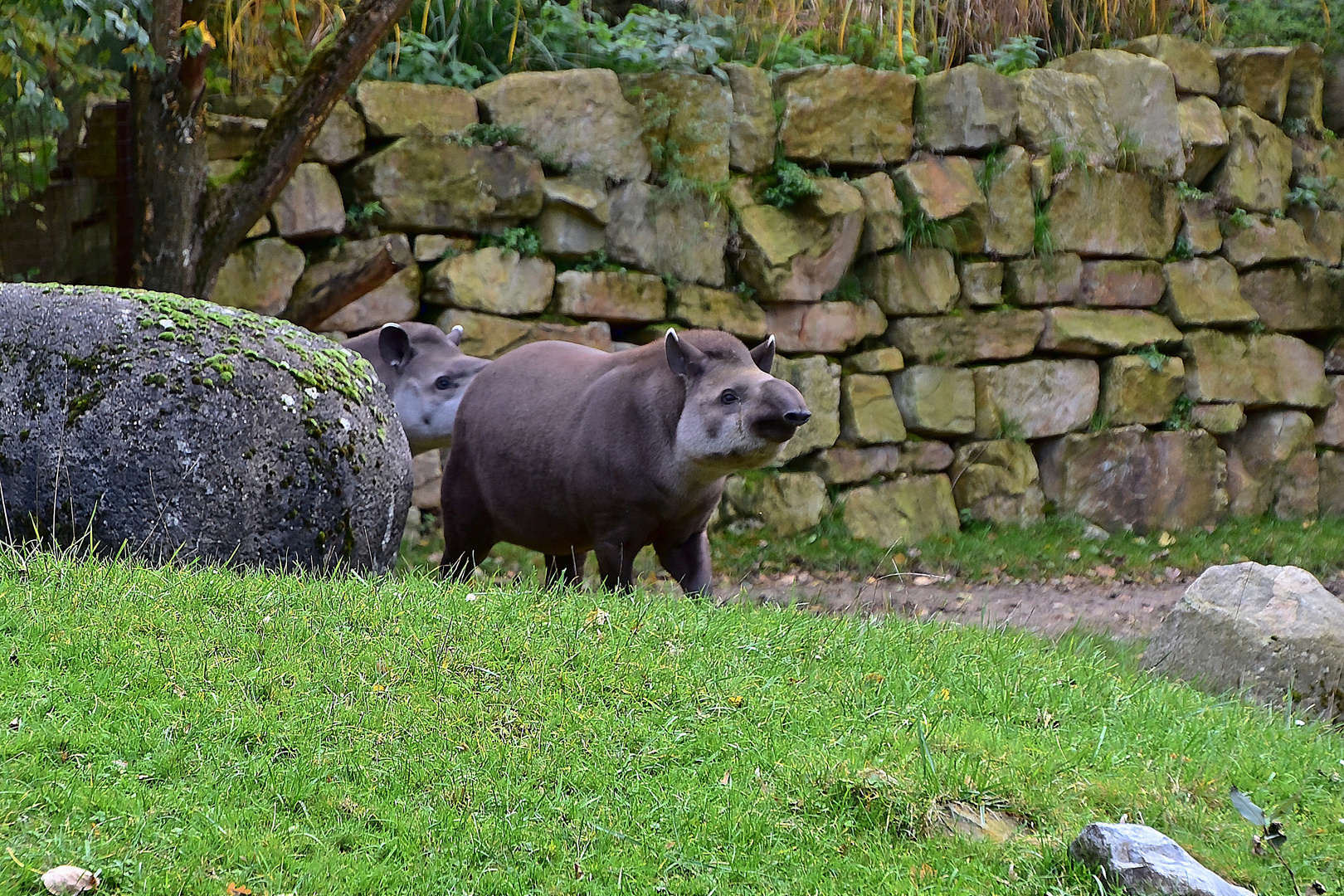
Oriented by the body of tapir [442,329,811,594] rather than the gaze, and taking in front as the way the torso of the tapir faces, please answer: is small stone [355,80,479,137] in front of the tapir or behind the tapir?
behind

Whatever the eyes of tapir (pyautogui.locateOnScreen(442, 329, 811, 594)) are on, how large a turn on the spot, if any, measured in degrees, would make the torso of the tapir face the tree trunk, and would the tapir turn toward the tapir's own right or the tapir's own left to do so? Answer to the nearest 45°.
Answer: approximately 180°

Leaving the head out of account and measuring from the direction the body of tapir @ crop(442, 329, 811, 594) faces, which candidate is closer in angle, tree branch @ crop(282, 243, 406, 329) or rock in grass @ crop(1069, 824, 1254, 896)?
the rock in grass

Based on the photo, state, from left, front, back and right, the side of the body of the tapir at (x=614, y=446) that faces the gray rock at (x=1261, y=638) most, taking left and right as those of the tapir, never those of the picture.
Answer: front

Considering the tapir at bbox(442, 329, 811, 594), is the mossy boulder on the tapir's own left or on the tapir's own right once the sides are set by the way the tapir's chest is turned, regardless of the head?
on the tapir's own right

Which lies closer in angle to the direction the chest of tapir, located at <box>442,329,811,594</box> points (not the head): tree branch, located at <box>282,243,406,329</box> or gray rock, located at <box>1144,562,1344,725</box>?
the gray rock

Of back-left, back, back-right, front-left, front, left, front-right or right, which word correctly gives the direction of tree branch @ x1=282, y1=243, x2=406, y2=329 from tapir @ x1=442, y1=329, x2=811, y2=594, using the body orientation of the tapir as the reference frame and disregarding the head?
back

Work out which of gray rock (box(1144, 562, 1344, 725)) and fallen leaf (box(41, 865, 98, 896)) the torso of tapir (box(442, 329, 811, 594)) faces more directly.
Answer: the gray rock

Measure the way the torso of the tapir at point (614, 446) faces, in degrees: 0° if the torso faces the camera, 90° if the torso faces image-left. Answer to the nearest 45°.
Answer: approximately 315°

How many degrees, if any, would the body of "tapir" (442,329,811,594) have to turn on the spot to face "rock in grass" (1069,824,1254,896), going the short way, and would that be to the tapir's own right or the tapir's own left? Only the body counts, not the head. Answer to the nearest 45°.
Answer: approximately 45° to the tapir's own right

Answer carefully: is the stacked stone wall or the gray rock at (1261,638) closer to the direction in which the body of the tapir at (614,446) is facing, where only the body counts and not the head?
the gray rock
